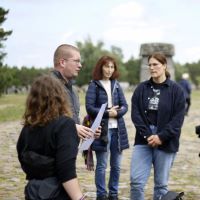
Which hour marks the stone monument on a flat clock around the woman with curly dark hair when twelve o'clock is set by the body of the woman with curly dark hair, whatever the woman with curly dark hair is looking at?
The stone monument is roughly at 11 o'clock from the woman with curly dark hair.

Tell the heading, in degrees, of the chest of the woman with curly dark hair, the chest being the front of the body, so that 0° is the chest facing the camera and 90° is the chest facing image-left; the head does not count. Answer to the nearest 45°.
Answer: approximately 225°

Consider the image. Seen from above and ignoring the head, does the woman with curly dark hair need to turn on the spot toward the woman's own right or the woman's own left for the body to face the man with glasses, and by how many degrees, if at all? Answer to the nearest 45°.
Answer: approximately 45° to the woman's own left
